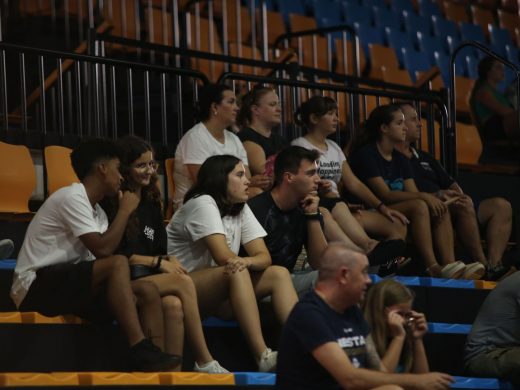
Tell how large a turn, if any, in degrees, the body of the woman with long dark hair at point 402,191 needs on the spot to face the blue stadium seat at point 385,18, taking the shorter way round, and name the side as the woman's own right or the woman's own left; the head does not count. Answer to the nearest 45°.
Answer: approximately 135° to the woman's own left

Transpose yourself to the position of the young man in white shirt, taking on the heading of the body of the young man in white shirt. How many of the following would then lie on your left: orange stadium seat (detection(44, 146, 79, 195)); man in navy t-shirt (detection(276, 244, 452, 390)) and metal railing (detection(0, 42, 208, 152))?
2

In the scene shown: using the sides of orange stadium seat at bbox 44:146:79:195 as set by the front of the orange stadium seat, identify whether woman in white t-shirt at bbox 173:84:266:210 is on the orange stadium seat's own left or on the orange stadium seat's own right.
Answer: on the orange stadium seat's own left
